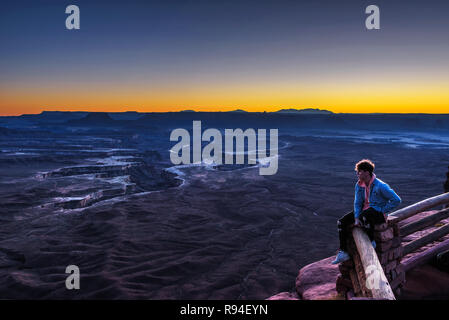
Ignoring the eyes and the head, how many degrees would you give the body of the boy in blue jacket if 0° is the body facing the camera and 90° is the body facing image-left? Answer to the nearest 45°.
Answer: approximately 45°

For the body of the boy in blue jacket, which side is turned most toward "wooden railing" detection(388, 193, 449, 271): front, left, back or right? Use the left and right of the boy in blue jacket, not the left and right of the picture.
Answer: back
